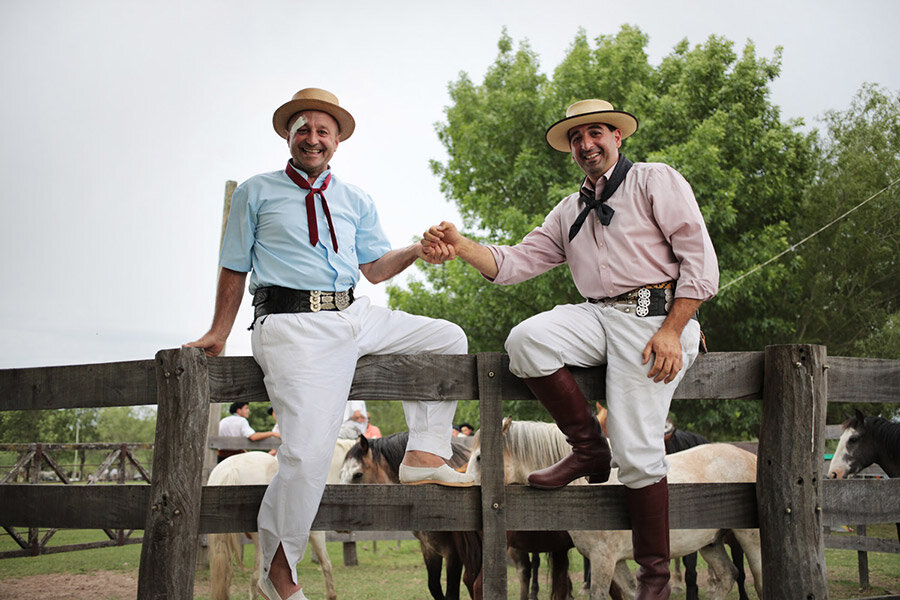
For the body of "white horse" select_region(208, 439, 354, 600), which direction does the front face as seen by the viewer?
to the viewer's right

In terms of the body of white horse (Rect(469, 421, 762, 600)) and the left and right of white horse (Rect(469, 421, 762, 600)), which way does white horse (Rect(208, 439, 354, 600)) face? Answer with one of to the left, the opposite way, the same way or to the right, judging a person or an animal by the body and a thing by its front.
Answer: the opposite way

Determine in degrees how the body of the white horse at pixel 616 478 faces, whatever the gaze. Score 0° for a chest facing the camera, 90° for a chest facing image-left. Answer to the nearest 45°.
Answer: approximately 90°

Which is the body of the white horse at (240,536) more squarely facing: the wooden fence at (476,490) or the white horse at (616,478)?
the white horse

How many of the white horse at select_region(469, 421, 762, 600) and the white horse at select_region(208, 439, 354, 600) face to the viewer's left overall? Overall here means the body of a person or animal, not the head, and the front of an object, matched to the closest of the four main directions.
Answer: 1
